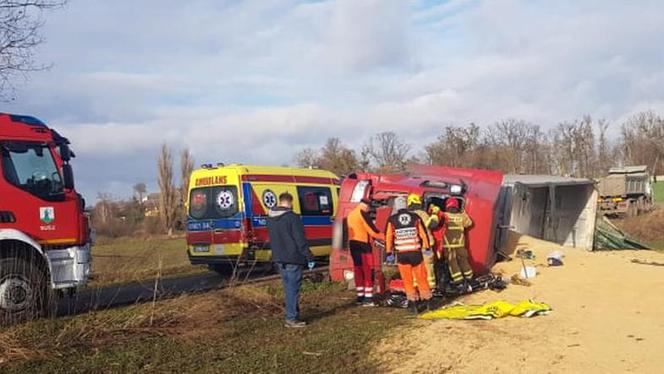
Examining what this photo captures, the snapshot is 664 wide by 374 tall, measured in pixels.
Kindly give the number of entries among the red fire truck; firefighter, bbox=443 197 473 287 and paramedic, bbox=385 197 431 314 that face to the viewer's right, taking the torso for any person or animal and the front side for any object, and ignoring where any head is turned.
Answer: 1

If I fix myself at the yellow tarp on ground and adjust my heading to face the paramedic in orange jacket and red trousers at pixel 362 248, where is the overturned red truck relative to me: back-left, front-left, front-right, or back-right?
front-right

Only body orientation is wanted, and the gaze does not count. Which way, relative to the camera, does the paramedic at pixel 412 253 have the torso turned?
away from the camera

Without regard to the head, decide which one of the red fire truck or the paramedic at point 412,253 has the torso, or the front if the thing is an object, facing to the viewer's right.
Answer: the red fire truck

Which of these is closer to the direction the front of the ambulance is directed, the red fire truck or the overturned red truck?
the overturned red truck

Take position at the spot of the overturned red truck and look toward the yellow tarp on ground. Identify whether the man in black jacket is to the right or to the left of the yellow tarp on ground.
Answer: right

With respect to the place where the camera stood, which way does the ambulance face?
facing away from the viewer and to the right of the viewer

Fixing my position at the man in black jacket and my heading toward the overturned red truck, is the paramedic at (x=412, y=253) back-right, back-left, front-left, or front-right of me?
front-right

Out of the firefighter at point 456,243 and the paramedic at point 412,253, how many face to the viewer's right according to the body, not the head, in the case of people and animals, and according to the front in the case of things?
0

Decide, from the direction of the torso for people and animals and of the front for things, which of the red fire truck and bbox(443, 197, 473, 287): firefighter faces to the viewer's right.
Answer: the red fire truck

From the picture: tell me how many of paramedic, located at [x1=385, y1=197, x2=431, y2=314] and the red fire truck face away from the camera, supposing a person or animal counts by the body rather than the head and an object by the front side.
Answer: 1

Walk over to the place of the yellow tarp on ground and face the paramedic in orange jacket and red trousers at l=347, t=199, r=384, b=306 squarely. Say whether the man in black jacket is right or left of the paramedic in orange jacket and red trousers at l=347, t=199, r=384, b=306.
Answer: left

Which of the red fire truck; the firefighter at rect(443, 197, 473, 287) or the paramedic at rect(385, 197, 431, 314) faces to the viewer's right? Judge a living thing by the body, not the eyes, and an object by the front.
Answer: the red fire truck

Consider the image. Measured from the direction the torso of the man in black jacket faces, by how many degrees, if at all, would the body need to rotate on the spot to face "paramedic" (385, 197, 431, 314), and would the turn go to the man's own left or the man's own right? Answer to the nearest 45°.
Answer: approximately 45° to the man's own right
